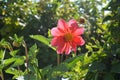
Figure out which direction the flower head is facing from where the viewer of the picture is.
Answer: facing the viewer
